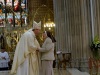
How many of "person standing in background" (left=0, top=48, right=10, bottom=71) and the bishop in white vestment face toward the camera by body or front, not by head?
1

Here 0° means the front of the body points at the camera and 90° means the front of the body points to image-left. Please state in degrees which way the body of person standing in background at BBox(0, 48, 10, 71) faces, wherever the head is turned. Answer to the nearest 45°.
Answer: approximately 0°

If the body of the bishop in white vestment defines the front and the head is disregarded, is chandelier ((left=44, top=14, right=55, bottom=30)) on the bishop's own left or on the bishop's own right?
on the bishop's own left

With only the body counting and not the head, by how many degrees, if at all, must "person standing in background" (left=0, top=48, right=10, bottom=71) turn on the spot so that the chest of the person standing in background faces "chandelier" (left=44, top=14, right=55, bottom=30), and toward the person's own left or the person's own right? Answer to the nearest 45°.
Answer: approximately 135° to the person's own left

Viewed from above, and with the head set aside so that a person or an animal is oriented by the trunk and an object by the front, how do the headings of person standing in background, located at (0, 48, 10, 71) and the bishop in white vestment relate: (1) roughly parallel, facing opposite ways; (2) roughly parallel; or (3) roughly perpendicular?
roughly perpendicular

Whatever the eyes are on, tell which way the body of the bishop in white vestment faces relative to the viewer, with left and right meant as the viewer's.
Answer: facing to the right of the viewer

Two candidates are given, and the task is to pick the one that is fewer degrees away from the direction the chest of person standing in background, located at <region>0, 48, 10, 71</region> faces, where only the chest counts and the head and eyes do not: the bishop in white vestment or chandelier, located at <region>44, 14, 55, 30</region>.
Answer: the bishop in white vestment

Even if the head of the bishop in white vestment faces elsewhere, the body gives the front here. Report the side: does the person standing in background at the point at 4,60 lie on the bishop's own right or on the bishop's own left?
on the bishop's own left
